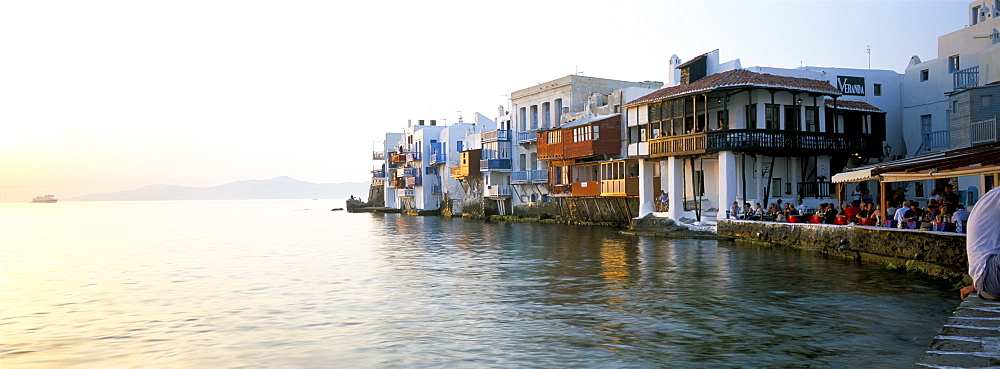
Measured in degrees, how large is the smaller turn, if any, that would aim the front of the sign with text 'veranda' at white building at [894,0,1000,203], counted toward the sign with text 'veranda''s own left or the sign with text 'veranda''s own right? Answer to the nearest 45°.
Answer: approximately 45° to the sign with text 'veranda''s own left

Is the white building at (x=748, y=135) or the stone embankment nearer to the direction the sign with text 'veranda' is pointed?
the stone embankment
